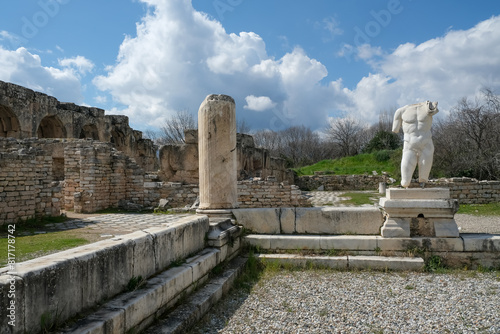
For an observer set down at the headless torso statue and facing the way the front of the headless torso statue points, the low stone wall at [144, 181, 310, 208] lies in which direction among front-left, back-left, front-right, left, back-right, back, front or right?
back-right

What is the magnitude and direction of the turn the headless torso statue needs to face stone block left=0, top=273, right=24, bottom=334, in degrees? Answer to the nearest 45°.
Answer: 0° — it already faces it

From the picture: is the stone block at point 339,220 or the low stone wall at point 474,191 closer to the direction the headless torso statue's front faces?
the stone block

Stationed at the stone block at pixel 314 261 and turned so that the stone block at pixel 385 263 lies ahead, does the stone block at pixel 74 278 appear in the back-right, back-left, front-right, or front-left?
back-right

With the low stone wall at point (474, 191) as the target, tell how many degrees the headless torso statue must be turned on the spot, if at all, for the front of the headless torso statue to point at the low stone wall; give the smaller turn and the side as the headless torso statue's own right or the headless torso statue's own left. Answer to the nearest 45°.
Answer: approximately 180°

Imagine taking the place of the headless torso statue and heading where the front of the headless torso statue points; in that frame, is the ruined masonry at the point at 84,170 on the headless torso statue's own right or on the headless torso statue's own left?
on the headless torso statue's own right

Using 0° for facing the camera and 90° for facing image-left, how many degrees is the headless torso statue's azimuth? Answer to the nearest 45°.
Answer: approximately 0°

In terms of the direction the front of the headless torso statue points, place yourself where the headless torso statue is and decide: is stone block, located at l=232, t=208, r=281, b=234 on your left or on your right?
on your right

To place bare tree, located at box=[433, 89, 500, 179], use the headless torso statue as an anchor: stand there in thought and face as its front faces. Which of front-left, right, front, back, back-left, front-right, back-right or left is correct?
back

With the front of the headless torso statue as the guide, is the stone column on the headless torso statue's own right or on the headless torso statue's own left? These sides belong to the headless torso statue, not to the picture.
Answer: on the headless torso statue's own right

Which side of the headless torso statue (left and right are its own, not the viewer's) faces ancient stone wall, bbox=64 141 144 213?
right
